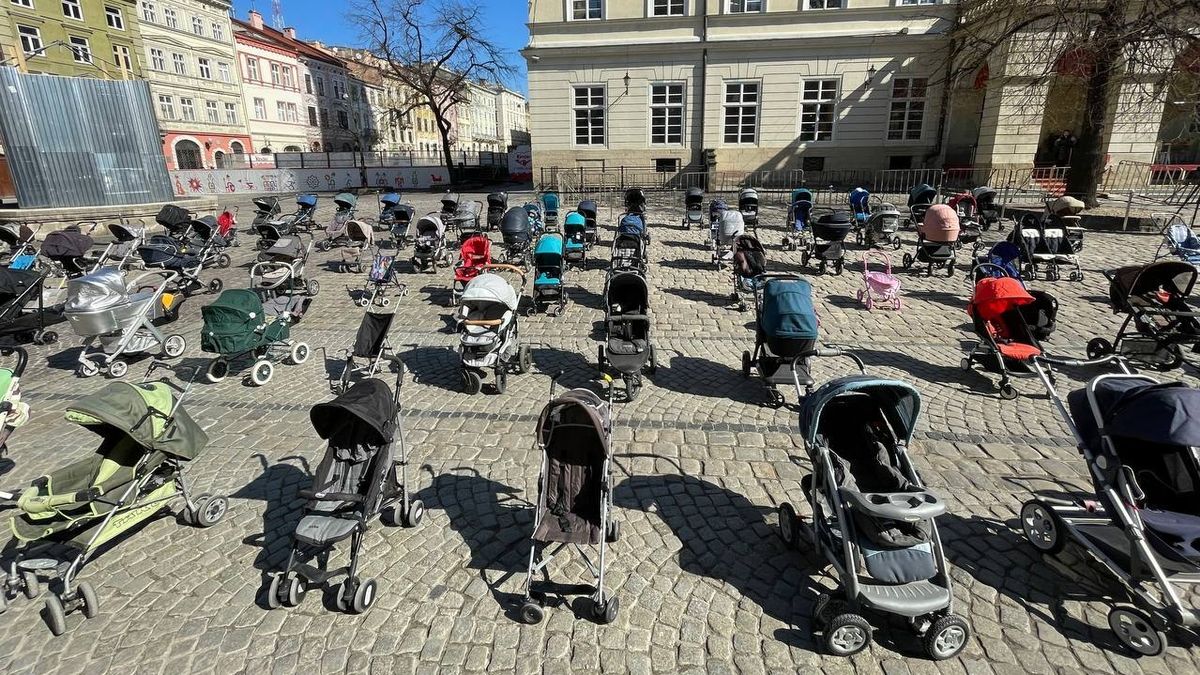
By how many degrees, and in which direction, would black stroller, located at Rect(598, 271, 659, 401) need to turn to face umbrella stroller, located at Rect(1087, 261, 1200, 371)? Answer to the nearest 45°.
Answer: approximately 90° to its left

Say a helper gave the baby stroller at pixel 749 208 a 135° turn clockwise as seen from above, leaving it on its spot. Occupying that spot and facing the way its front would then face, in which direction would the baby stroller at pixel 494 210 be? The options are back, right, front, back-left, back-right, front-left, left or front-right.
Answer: front-left

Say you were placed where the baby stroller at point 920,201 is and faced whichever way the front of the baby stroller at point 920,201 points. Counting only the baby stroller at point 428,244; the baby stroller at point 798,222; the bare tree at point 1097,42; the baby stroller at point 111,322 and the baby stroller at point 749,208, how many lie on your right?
4

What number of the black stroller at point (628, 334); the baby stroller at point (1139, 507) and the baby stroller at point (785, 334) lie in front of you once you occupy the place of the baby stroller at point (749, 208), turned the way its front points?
3

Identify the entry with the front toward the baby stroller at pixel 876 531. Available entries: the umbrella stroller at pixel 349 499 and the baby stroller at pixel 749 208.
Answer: the baby stroller at pixel 749 208

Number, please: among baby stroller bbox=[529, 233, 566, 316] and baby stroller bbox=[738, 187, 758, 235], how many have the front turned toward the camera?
2

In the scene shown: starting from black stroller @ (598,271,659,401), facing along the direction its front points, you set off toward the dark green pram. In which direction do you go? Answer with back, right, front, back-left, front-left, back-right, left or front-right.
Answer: right

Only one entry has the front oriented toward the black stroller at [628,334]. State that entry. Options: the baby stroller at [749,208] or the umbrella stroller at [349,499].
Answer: the baby stroller

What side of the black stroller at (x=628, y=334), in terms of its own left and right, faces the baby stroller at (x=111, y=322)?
right

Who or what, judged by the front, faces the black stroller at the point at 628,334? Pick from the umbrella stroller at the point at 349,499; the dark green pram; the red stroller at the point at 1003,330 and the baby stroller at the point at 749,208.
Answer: the baby stroller
